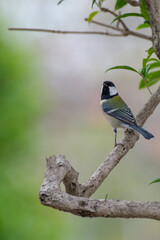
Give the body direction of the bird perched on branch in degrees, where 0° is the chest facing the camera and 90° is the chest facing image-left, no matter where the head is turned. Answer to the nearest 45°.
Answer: approximately 90°
